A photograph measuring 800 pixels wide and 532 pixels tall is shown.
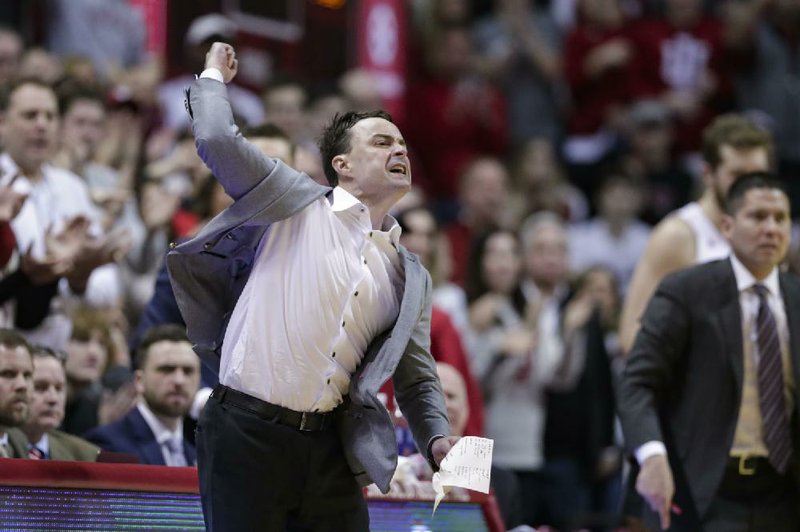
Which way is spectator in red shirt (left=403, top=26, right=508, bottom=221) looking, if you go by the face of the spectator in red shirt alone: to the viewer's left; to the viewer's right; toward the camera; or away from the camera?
toward the camera

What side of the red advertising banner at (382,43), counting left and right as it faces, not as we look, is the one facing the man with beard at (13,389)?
front

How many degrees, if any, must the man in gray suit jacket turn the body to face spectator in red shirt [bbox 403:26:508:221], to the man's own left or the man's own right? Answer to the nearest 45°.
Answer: approximately 135° to the man's own left

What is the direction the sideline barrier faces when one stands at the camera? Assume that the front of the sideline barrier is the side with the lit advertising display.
facing the viewer

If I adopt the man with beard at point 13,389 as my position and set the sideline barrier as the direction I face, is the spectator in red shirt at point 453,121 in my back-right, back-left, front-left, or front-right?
back-left

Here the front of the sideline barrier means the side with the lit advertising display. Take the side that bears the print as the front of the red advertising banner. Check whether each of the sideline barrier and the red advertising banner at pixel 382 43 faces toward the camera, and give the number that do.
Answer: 2

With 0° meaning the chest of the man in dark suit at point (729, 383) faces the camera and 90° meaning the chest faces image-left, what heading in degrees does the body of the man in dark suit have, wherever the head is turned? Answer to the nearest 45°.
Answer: approximately 315°

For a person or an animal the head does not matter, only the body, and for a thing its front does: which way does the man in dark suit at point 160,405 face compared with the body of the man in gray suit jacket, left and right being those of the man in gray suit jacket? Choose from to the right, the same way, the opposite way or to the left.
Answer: the same way

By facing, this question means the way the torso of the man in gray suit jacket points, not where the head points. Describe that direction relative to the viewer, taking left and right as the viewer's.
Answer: facing the viewer and to the right of the viewer

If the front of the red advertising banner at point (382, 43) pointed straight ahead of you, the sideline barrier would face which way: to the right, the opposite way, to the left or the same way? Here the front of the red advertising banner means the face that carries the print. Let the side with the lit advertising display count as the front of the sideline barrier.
the same way

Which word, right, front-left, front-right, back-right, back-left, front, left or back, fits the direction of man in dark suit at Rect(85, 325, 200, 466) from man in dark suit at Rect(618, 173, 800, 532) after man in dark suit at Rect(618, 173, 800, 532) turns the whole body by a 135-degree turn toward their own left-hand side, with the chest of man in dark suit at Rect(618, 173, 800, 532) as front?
left

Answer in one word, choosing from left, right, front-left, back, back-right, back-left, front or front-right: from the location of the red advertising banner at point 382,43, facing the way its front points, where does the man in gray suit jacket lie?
front

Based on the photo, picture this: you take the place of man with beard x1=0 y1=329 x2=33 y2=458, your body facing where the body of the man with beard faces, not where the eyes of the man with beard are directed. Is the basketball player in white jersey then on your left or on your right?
on your left

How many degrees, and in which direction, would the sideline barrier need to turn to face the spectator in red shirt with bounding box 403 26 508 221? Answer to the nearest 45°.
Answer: approximately 180°

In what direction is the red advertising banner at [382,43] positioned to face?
toward the camera
